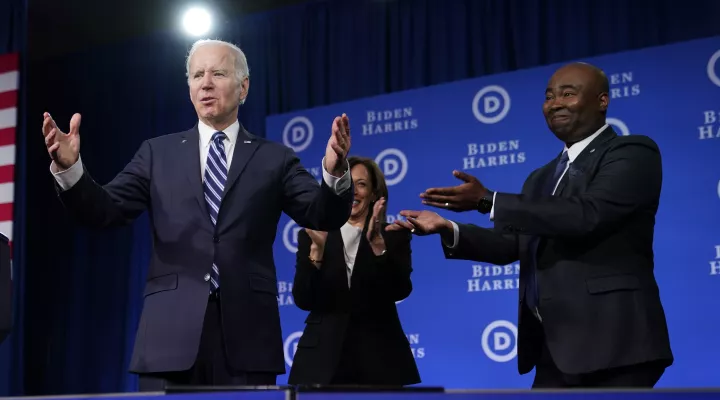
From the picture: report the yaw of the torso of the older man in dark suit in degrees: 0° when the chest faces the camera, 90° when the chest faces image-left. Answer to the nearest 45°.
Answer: approximately 0°

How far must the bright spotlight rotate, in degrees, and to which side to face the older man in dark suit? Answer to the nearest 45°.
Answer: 0° — it already faces them

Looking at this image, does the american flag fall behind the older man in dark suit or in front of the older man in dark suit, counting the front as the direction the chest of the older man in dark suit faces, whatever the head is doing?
behind

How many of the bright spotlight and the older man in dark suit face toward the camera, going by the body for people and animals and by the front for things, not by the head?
2

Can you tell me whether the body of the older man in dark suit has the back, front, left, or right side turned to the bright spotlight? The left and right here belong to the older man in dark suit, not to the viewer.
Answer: back

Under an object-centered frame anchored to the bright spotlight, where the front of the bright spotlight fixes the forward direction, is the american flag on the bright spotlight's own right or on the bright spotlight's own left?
on the bright spotlight's own right
